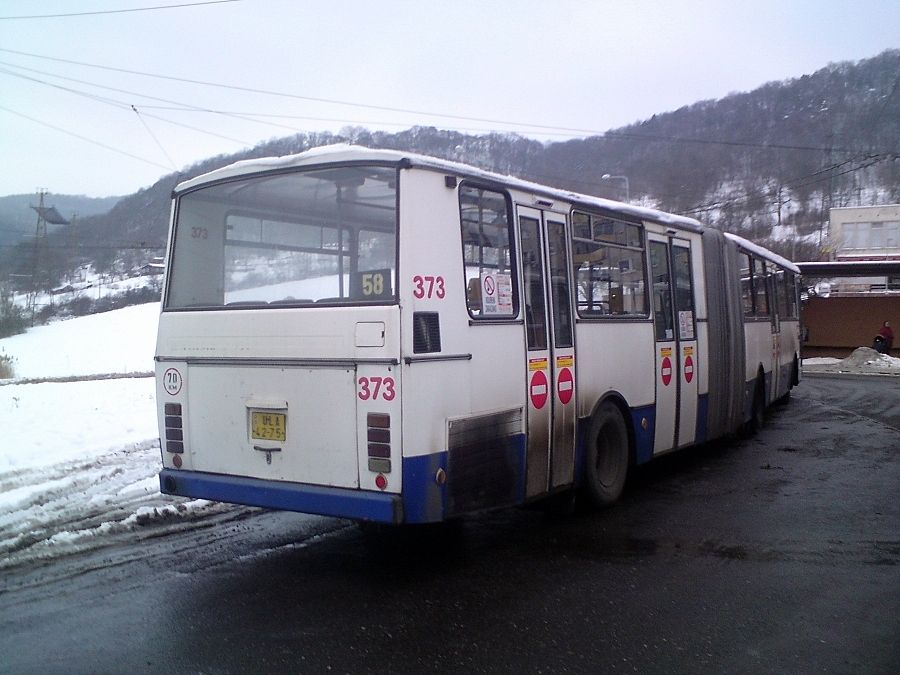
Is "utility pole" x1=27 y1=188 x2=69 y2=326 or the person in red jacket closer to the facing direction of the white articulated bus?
the person in red jacket

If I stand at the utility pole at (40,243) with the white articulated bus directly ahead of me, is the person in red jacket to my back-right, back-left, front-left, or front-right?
front-left

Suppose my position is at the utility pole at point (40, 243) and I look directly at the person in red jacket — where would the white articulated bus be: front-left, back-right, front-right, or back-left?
front-right

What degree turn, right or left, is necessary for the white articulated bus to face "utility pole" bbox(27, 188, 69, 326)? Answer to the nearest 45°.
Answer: approximately 90° to its left

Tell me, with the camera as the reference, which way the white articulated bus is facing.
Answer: facing away from the viewer and to the right of the viewer

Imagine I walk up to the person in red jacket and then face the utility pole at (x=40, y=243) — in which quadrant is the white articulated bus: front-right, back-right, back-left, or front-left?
back-left

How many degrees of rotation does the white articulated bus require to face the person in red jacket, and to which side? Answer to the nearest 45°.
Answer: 0° — it already faces them
